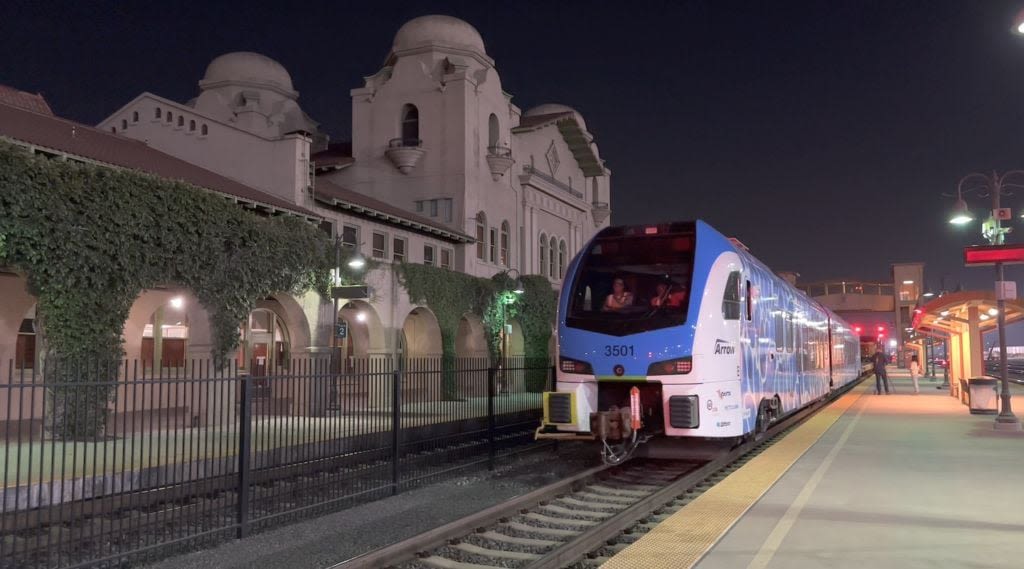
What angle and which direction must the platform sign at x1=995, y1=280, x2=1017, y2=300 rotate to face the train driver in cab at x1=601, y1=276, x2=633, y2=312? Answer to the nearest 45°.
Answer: approximately 45° to its right

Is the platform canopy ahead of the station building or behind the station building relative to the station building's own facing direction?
ahead

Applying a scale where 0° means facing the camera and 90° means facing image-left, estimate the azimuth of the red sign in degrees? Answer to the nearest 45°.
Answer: approximately 0°

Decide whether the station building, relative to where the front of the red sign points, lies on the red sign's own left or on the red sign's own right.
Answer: on the red sign's own right

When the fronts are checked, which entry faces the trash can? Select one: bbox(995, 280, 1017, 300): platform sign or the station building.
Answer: the station building

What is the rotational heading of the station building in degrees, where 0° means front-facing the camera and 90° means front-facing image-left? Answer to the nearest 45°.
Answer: approximately 315°

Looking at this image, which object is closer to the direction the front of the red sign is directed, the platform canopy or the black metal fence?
the black metal fence

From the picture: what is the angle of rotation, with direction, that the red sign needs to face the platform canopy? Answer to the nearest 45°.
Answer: approximately 180°

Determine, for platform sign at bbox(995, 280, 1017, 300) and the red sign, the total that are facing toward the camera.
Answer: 2

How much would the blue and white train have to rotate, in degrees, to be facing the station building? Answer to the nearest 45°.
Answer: approximately 90° to its right

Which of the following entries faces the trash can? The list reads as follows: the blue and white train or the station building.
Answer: the station building

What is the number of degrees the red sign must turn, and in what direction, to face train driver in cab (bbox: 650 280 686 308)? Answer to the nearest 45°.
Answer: approximately 45° to its right

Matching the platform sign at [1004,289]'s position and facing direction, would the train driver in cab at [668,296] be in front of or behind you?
in front
